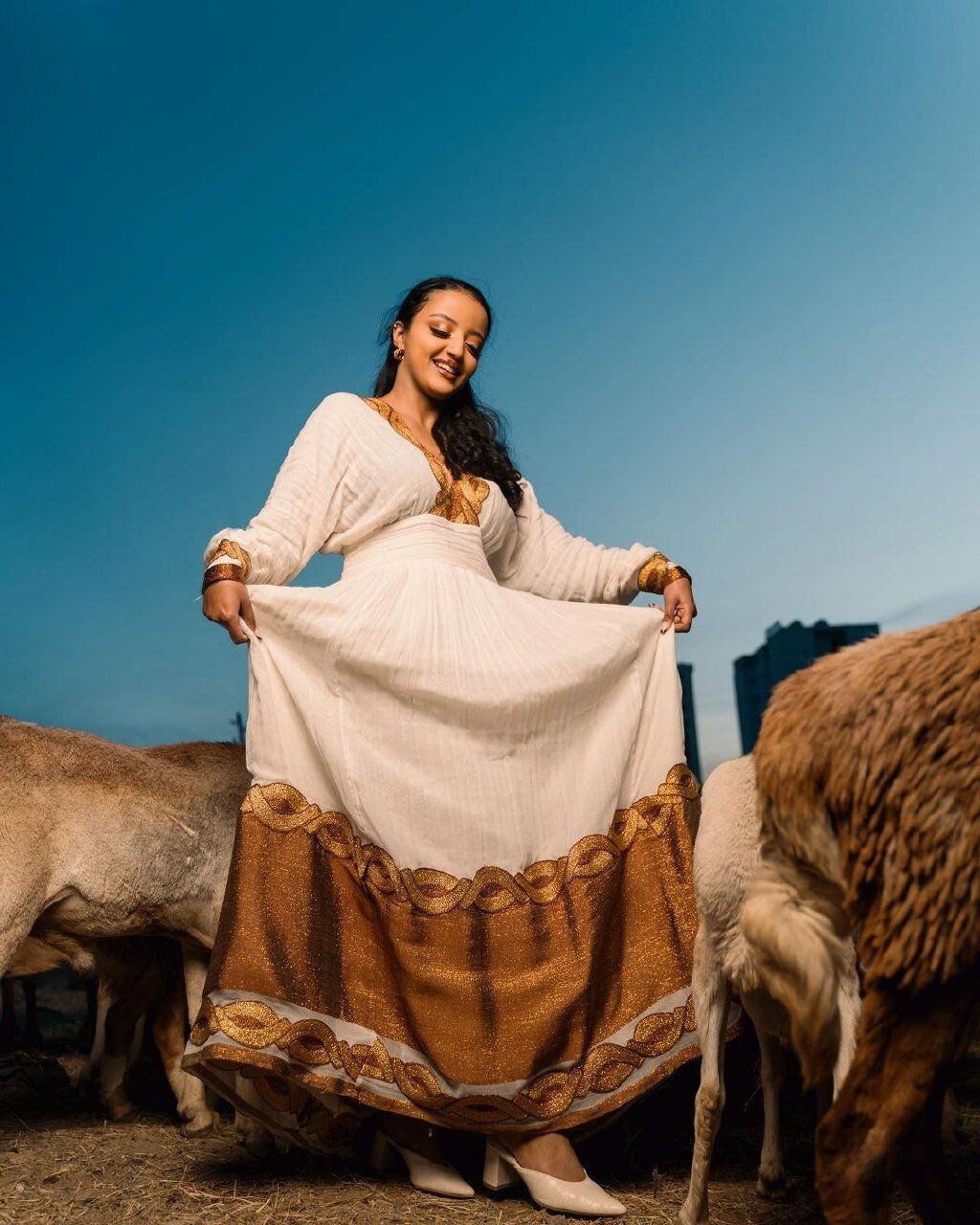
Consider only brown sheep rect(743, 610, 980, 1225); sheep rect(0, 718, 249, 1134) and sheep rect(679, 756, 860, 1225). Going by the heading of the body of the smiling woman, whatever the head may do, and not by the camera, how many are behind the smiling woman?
1

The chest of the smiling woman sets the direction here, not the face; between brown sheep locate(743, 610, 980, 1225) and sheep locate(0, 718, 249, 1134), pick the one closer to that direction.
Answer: the brown sheep

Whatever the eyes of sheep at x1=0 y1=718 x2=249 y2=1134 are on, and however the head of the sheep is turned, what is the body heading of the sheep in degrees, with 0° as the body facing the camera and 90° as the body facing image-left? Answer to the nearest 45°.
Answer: approximately 270°

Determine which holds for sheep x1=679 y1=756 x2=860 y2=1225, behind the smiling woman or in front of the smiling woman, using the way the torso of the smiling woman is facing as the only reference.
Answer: in front

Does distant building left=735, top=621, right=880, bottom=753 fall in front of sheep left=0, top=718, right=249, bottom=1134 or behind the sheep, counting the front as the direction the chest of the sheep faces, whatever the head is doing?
in front
